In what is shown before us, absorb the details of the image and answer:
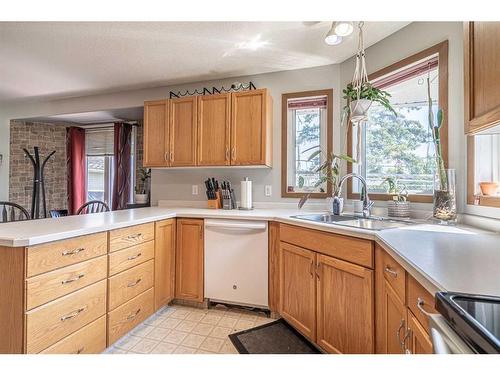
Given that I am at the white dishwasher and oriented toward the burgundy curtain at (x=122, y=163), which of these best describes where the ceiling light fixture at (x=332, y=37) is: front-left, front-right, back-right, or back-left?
back-right

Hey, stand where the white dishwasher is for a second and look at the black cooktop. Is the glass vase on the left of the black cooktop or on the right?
left

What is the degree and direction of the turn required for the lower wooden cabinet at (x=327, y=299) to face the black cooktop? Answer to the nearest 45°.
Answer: approximately 45° to its left

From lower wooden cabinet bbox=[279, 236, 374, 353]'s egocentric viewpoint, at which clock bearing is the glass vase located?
The glass vase is roughly at 7 o'clock from the lower wooden cabinet.

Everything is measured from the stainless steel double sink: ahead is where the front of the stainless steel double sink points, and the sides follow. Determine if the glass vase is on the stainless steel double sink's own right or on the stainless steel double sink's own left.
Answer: on the stainless steel double sink's own left

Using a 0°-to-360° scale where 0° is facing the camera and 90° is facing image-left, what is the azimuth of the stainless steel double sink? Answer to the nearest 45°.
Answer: approximately 45°

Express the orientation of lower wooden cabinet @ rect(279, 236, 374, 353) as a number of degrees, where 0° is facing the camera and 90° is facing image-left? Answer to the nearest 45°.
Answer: approximately 45°
